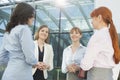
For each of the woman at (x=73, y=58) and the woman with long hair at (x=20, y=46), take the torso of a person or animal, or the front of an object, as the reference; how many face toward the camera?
1

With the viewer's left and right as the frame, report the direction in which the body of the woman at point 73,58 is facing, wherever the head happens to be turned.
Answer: facing the viewer

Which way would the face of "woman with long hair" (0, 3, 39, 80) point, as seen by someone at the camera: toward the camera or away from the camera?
away from the camera

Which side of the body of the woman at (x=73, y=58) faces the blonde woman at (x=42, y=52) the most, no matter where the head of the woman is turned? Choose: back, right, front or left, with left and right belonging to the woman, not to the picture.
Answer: right

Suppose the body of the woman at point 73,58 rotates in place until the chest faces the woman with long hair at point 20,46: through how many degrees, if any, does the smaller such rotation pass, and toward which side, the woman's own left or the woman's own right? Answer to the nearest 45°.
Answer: approximately 45° to the woman's own right

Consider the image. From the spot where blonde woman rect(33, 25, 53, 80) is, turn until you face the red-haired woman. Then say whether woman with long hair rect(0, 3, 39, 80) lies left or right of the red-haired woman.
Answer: right

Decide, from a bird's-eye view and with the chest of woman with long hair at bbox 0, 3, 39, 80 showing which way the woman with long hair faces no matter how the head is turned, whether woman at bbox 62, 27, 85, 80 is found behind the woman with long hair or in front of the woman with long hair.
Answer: in front

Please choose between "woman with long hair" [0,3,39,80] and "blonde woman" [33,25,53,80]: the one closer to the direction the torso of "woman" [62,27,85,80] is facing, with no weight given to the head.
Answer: the woman with long hair

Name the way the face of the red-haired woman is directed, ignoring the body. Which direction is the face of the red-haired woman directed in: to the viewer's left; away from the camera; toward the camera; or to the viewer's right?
to the viewer's left

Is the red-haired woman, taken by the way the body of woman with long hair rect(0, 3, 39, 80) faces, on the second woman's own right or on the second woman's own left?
on the second woman's own right

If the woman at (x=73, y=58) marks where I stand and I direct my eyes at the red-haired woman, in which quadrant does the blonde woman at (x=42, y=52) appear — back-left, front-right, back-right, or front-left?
back-right

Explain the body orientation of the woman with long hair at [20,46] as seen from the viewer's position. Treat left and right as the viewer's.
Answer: facing away from the viewer and to the right of the viewer

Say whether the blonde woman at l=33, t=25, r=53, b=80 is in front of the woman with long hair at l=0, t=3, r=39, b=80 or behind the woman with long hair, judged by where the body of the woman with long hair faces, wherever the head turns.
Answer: in front
